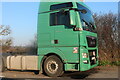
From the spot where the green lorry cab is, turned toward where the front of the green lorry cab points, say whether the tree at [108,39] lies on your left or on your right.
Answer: on your left

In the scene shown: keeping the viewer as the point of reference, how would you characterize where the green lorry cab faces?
facing the viewer and to the right of the viewer
